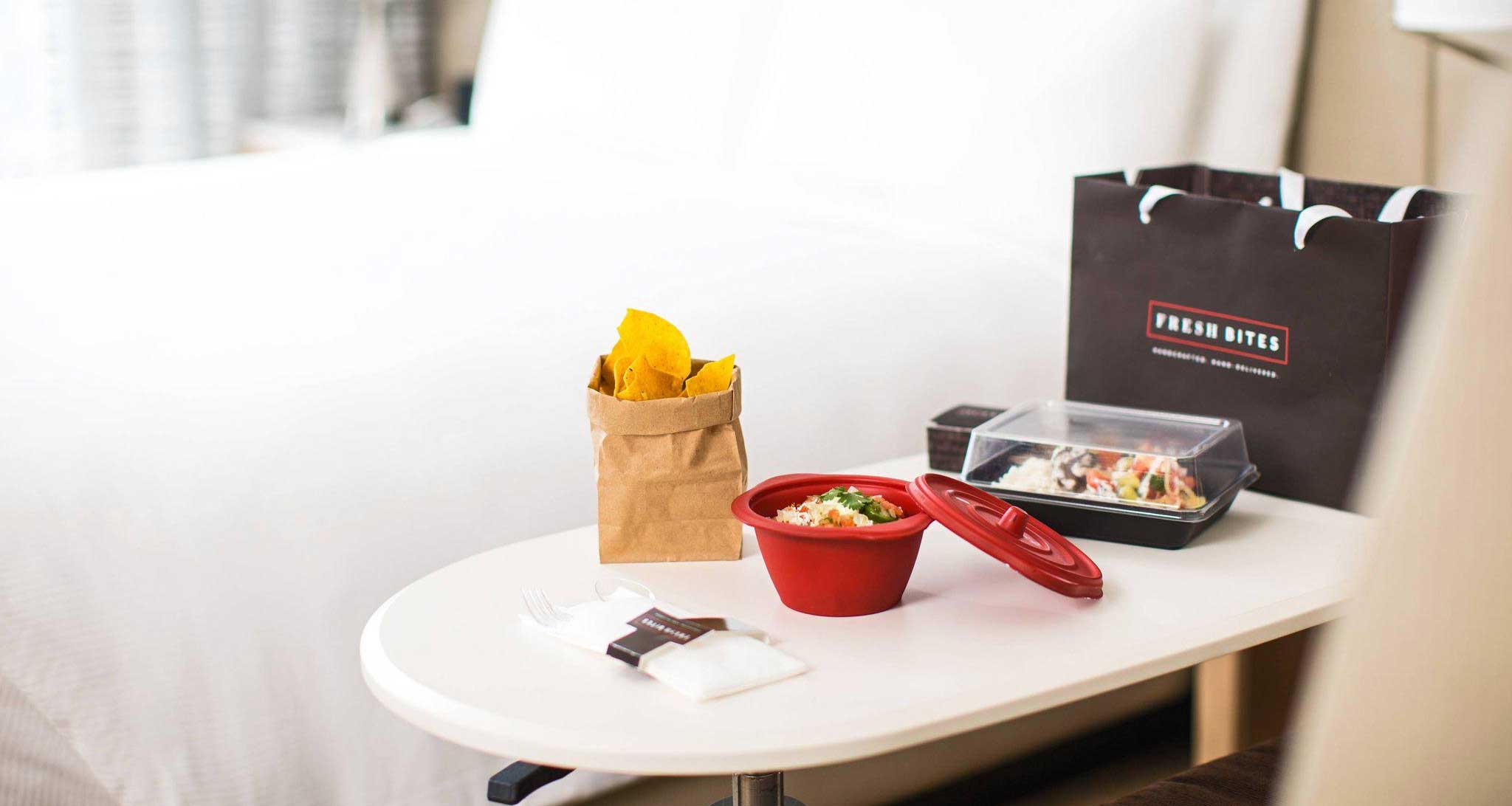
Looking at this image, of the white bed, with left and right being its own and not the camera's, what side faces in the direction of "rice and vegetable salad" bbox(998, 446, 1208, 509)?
left

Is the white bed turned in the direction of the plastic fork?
no

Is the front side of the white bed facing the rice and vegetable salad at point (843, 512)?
no

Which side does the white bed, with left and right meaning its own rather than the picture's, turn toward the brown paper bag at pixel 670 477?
left

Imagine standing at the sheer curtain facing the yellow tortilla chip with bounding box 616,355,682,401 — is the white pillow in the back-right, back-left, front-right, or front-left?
front-left

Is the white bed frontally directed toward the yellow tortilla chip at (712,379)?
no

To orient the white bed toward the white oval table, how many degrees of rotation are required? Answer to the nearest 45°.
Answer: approximately 90° to its left

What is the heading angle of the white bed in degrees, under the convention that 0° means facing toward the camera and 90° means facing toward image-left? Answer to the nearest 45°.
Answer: approximately 45°

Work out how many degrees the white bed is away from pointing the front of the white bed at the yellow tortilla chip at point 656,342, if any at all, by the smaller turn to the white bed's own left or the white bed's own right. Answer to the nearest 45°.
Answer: approximately 90° to the white bed's own left
